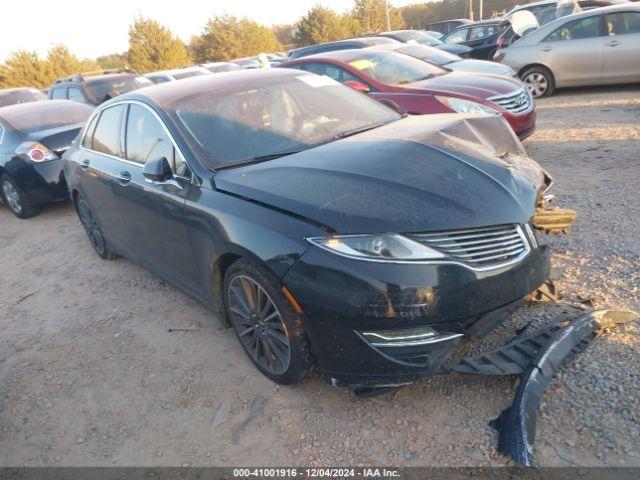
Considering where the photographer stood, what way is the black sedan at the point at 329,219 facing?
facing the viewer and to the right of the viewer

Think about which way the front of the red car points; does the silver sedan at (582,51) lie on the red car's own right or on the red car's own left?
on the red car's own left

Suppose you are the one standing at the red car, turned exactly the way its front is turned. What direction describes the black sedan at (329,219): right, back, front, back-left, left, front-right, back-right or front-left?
front-right

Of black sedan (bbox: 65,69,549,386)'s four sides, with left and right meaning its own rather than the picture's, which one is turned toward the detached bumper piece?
front

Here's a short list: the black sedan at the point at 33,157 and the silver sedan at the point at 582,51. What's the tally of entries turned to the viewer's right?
1

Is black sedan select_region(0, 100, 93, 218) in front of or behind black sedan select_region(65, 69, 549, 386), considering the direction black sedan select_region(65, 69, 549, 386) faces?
behind

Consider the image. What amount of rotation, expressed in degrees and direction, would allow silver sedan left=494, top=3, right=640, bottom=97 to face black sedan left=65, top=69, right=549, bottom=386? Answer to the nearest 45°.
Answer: approximately 90° to its right

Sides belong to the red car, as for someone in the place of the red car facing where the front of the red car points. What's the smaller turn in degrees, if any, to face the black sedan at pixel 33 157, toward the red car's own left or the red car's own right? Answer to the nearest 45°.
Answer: approximately 135° to the red car's own right

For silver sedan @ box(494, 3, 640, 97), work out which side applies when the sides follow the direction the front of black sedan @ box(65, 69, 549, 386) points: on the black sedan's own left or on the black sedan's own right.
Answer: on the black sedan's own left

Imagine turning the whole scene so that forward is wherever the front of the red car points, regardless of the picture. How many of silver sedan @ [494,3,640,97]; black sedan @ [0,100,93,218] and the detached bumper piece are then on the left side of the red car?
1

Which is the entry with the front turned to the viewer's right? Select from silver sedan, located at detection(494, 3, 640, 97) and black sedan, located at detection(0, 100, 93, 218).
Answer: the silver sedan

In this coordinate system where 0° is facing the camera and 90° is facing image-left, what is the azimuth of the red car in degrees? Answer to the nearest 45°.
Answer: approximately 315°
